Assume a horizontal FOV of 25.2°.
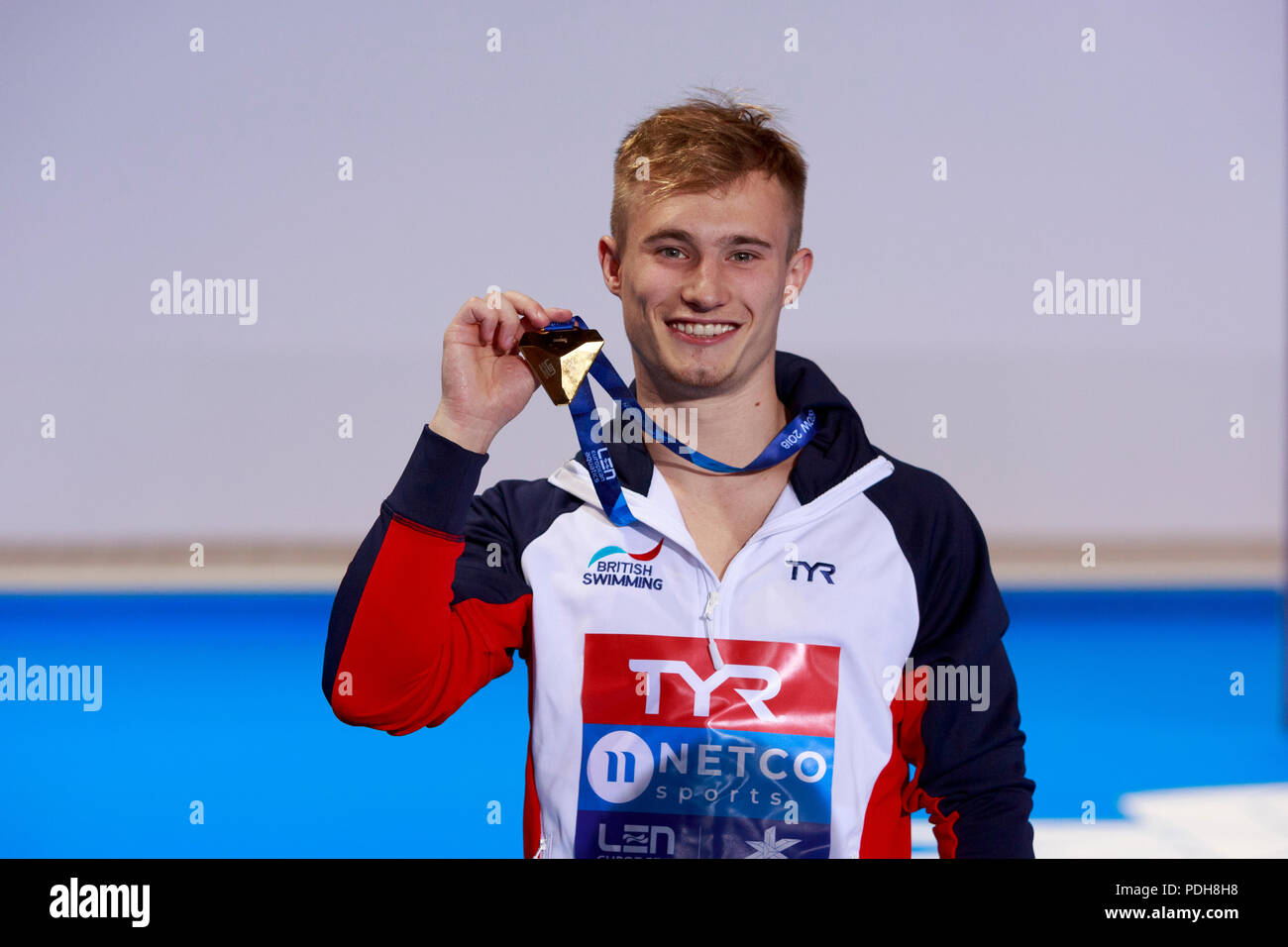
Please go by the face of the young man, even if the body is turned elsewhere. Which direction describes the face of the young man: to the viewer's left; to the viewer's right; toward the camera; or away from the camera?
toward the camera

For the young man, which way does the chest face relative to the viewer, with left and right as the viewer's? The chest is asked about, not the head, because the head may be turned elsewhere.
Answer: facing the viewer
